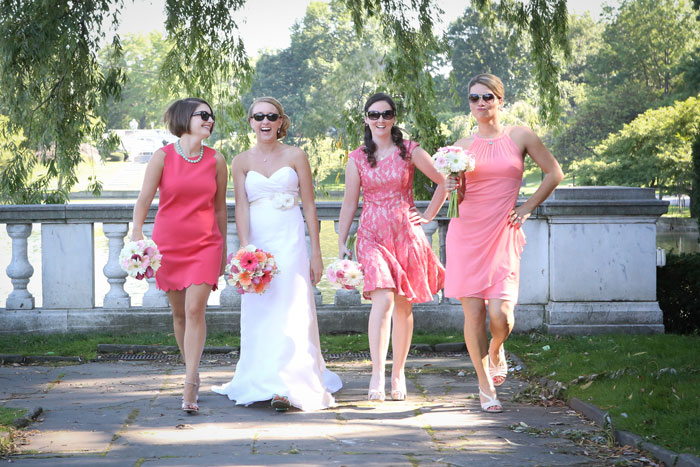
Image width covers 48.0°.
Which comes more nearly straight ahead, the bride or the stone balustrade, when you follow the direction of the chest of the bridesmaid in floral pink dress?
the bride

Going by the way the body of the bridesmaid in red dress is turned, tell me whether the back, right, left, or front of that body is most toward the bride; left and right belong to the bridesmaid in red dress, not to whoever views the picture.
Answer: left

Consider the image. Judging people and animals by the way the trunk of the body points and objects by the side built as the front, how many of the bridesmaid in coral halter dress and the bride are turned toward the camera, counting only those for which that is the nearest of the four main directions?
2

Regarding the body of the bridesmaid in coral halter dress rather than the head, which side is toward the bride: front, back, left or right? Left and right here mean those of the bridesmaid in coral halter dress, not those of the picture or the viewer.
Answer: right

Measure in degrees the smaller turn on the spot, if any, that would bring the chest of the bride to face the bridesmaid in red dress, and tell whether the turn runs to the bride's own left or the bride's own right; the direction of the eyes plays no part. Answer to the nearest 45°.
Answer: approximately 90° to the bride's own right

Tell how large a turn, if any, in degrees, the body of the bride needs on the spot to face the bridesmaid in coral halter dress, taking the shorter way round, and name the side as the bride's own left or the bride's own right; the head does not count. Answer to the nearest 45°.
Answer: approximately 90° to the bride's own left

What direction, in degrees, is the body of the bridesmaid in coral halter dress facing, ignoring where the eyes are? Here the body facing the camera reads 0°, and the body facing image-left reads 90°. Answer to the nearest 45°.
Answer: approximately 0°

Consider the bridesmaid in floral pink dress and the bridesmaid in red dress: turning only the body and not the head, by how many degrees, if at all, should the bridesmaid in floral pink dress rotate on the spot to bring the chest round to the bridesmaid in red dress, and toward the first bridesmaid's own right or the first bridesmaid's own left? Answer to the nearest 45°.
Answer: approximately 90° to the first bridesmaid's own right

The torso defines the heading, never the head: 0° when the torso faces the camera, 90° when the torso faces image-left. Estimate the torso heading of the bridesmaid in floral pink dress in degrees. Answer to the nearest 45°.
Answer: approximately 0°

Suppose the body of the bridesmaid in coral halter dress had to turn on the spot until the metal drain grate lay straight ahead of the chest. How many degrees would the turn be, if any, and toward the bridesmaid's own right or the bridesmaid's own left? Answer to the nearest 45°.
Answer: approximately 135° to the bridesmaid's own right
